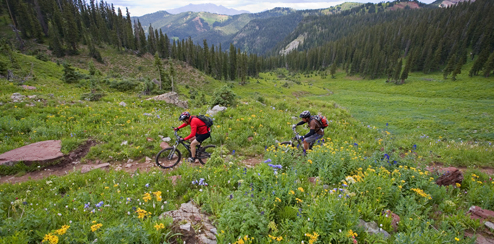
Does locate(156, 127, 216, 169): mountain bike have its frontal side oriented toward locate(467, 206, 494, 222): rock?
no

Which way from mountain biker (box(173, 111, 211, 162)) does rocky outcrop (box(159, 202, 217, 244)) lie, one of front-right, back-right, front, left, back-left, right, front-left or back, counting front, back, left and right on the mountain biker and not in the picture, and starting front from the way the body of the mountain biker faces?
left

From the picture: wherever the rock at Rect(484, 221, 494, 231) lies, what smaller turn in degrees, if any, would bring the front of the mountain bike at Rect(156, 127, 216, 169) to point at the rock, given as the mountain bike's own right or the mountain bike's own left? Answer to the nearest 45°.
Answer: approximately 135° to the mountain bike's own left

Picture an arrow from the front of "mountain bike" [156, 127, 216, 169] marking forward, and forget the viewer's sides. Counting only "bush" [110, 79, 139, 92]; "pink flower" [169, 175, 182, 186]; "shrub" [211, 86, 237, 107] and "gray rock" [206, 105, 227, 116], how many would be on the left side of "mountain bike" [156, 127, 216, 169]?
1

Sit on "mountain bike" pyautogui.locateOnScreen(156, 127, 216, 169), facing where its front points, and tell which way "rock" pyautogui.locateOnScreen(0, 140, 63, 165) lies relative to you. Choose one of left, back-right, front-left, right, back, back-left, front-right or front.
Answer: front

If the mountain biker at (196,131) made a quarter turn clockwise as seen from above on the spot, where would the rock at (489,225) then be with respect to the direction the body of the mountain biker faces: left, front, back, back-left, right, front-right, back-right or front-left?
back-right

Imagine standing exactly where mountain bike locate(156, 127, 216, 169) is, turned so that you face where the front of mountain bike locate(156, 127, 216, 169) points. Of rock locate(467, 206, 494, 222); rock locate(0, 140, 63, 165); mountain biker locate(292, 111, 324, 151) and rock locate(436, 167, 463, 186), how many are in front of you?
1

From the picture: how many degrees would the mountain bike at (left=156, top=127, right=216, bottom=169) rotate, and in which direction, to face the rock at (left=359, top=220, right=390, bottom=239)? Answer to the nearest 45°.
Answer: approximately 135° to its left

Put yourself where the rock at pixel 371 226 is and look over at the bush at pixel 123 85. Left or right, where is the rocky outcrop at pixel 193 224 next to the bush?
left

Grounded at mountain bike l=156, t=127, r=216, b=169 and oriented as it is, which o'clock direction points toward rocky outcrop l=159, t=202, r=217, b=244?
The rocky outcrop is roughly at 9 o'clock from the mountain bike.

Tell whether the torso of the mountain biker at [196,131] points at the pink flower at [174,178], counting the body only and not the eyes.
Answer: no

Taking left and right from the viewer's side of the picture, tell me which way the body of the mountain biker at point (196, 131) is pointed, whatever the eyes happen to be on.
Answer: facing to the left of the viewer

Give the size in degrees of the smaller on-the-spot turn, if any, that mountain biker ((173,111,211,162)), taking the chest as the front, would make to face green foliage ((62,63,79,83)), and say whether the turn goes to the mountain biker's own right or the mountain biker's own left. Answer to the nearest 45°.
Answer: approximately 45° to the mountain biker's own right

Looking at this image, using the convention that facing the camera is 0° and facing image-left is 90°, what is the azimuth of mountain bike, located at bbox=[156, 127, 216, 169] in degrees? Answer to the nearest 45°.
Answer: approximately 90°

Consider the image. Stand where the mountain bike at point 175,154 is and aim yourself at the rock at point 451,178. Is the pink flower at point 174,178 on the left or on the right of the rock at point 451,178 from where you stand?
right

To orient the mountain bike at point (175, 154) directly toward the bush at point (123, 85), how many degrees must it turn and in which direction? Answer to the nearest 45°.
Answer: approximately 90° to its right
